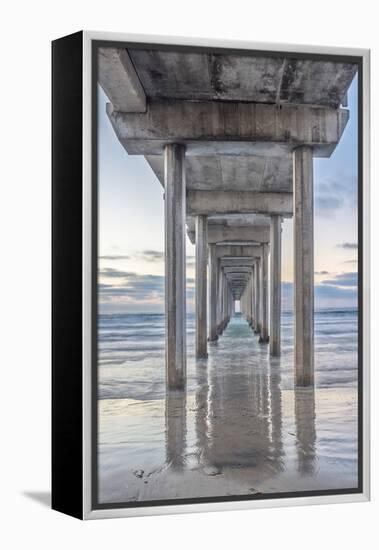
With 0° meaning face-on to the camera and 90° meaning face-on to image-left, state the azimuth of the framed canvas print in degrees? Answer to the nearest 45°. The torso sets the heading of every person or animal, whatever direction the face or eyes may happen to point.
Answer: approximately 315°
